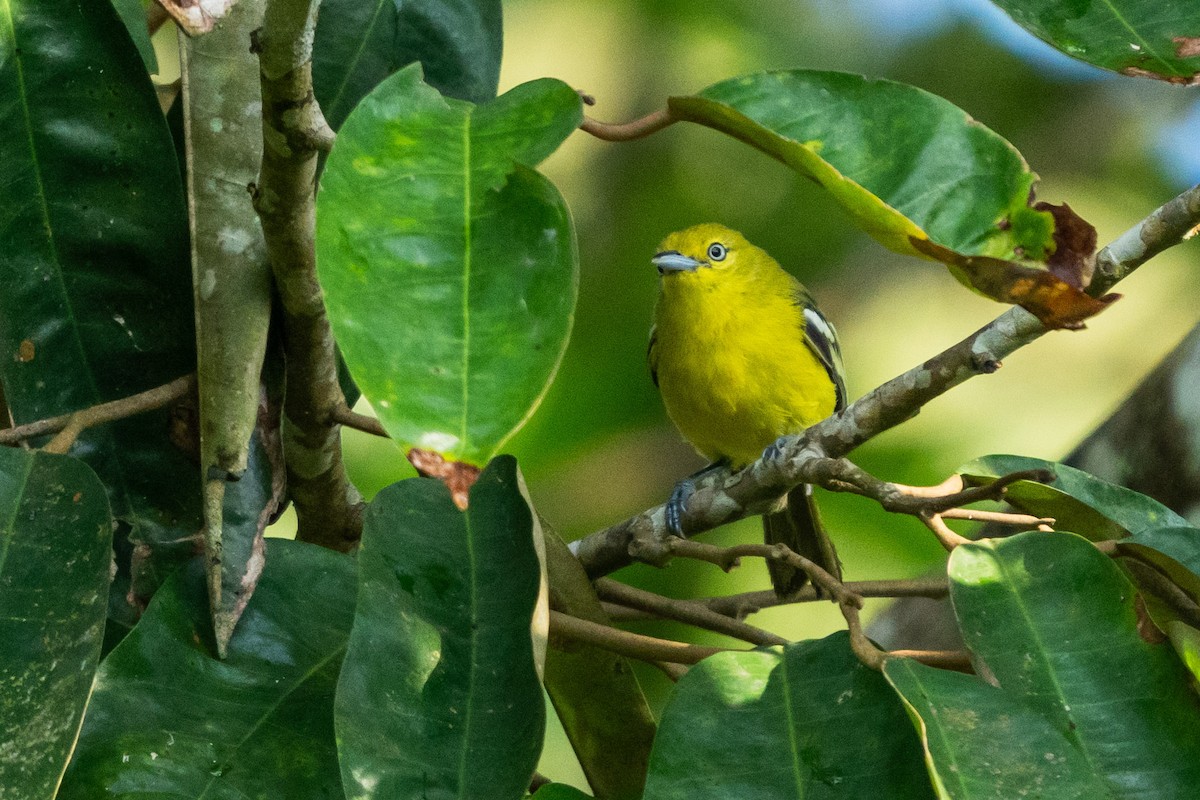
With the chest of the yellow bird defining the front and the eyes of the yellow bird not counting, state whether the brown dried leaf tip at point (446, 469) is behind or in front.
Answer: in front

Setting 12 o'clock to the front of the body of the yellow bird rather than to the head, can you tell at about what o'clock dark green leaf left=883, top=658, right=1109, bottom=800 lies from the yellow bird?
The dark green leaf is roughly at 10 o'clock from the yellow bird.

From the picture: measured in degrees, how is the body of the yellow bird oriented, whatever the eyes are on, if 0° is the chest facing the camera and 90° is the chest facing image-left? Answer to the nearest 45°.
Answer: approximately 45°

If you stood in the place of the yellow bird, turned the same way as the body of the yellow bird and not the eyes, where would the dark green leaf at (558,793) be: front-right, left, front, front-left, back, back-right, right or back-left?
front-right

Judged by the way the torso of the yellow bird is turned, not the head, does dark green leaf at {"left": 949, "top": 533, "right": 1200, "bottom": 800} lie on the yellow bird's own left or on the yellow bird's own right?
on the yellow bird's own left

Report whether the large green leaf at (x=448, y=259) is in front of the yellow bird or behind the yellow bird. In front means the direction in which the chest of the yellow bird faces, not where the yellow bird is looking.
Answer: in front
